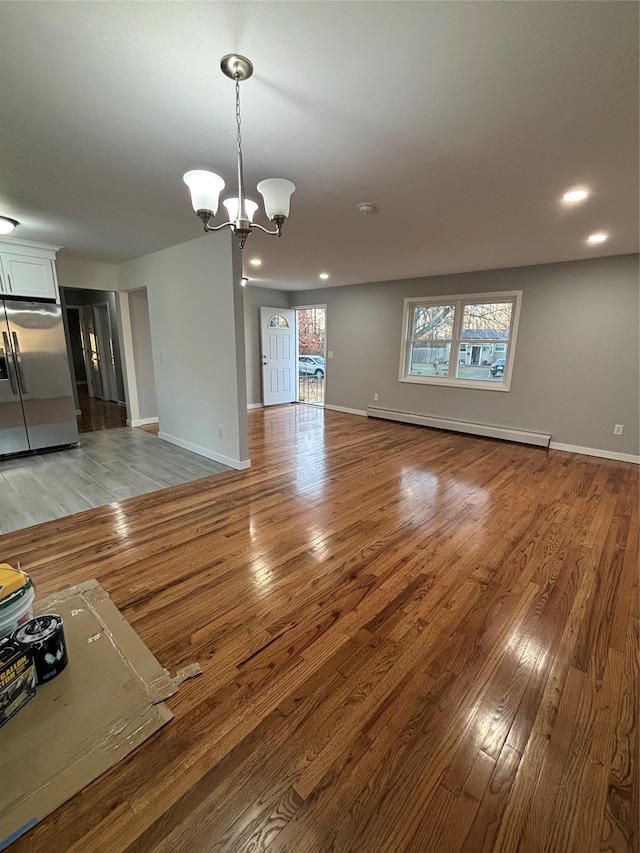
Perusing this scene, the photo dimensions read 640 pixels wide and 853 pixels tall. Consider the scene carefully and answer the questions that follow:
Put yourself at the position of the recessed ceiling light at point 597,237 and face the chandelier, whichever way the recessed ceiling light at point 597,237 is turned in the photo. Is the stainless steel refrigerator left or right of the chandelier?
right

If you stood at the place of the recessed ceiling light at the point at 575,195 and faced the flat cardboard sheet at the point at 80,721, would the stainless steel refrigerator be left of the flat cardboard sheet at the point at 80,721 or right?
right

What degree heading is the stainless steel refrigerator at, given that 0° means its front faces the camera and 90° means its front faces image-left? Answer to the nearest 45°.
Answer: approximately 315°
